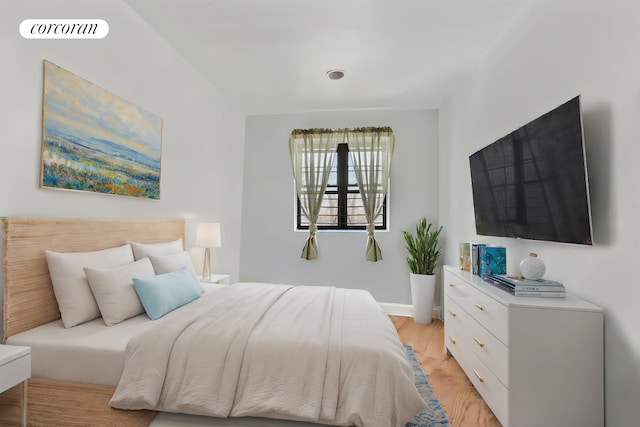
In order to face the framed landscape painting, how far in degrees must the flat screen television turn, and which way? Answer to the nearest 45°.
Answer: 0° — it already faces it

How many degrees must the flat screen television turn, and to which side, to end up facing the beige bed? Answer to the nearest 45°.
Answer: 0° — it already faces it

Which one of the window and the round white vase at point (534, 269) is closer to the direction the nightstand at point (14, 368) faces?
the round white vase

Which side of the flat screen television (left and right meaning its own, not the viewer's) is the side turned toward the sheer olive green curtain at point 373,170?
right

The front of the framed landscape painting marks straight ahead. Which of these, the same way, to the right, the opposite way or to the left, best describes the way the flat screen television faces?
the opposite way

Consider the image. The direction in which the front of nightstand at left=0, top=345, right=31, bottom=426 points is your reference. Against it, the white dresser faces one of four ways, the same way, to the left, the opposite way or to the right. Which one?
the opposite way

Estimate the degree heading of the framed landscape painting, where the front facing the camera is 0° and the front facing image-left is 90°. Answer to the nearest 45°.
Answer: approximately 315°

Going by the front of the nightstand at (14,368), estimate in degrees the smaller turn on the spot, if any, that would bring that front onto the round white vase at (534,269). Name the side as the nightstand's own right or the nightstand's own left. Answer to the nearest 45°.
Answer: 0° — it already faces it

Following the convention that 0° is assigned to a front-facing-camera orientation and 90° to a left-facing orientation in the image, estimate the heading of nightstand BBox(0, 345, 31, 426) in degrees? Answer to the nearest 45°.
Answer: approximately 315°
